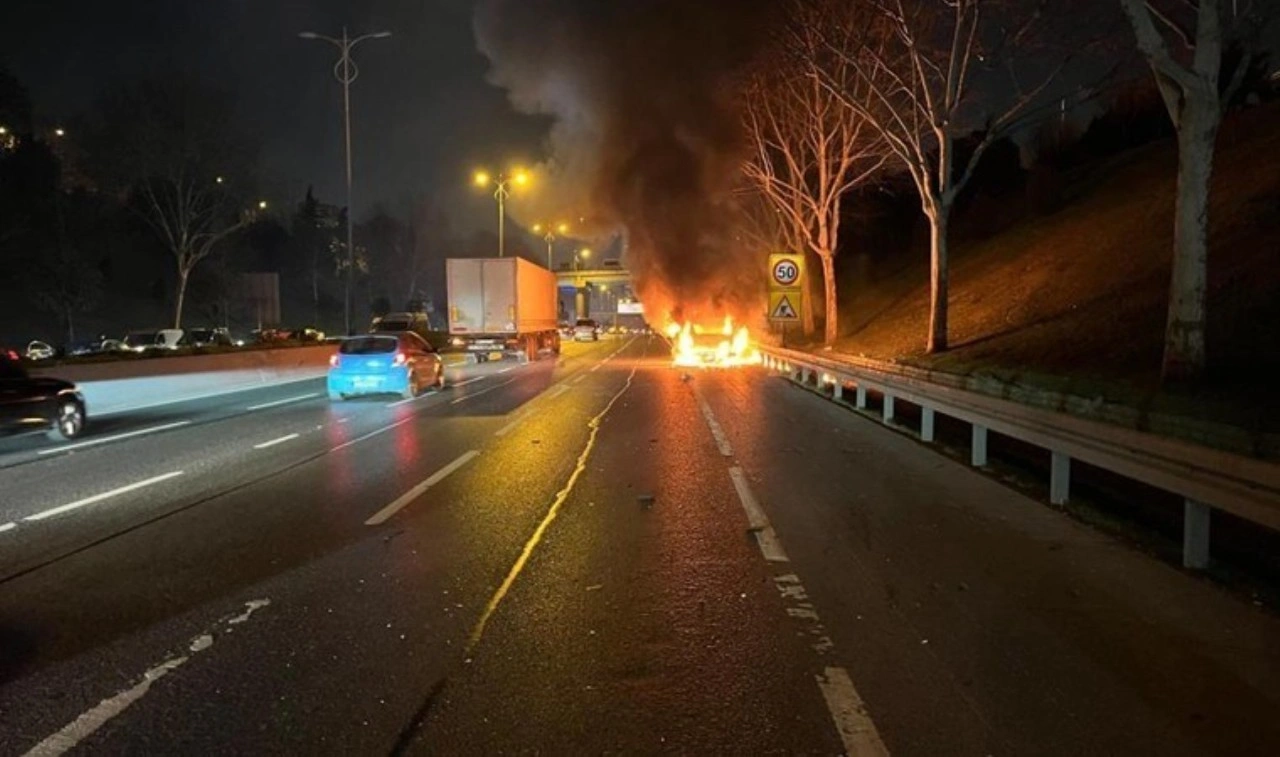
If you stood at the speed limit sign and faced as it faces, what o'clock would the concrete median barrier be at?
The concrete median barrier is roughly at 2 o'clock from the speed limit sign.

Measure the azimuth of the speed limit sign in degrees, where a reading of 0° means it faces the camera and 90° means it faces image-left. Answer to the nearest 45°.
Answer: approximately 0°

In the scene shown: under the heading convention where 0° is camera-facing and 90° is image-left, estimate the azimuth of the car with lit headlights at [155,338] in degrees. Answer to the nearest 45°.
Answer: approximately 45°

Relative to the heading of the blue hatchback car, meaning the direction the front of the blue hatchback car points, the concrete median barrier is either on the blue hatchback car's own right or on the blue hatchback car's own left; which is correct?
on the blue hatchback car's own left

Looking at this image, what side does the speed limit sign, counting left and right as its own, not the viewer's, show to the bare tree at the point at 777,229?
back

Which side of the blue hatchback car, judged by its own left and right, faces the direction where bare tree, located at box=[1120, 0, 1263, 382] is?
right

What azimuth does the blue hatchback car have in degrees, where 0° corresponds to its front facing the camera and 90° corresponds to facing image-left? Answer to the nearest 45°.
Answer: approximately 225°

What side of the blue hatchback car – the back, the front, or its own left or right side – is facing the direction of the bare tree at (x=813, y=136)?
front

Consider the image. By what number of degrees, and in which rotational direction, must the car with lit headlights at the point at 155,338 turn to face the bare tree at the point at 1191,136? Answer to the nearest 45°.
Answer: approximately 45° to its left

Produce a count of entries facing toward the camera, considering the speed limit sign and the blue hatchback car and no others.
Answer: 1

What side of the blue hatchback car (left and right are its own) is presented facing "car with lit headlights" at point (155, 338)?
left
